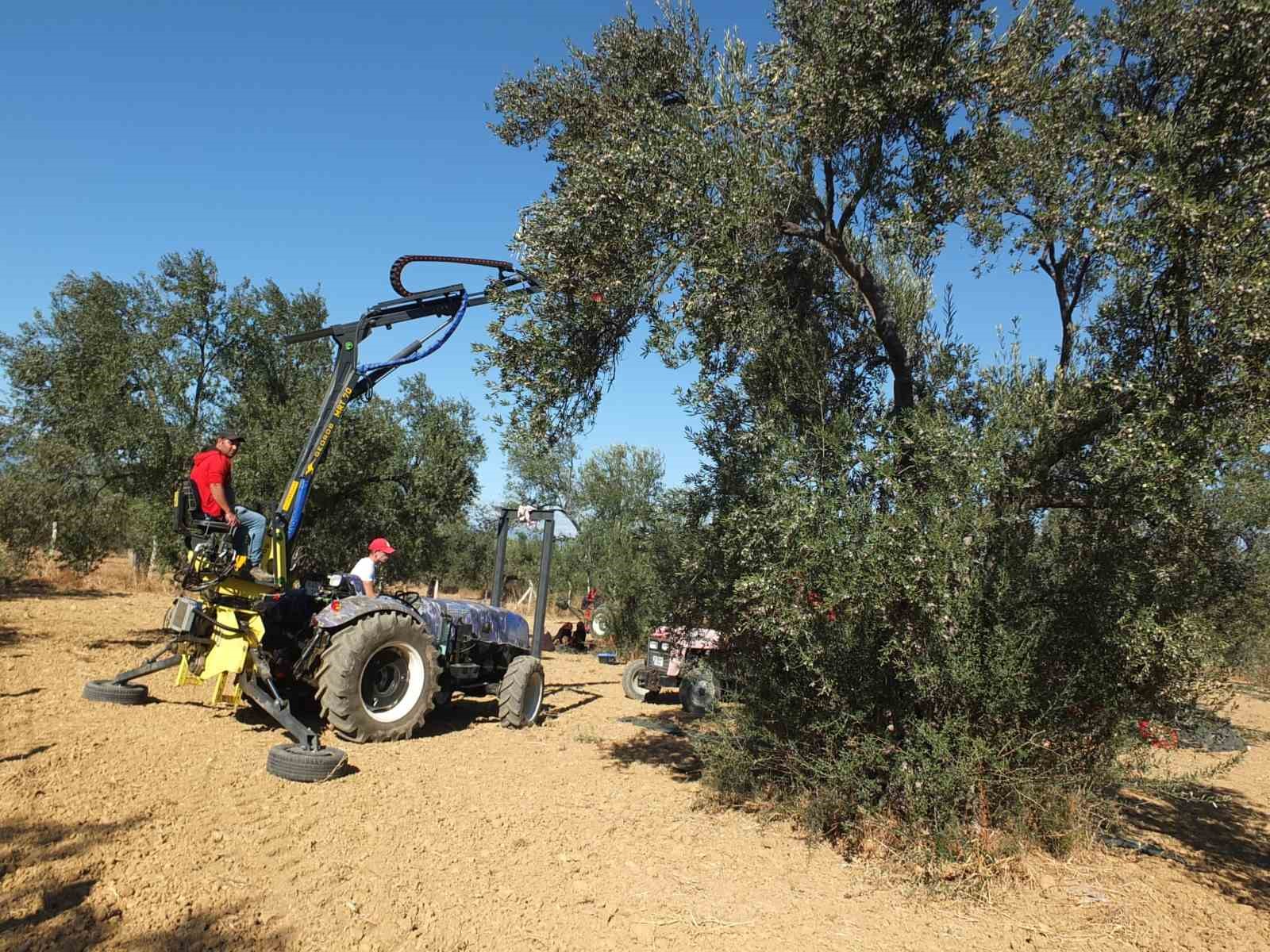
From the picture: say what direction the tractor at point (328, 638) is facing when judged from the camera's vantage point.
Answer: facing away from the viewer and to the right of the viewer

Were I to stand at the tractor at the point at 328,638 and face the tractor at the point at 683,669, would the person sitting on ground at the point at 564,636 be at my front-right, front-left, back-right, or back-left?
front-left

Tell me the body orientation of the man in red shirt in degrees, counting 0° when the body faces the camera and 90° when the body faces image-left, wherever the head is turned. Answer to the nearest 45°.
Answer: approximately 270°

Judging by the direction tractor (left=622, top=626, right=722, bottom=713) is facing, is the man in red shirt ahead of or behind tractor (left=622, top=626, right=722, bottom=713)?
ahead

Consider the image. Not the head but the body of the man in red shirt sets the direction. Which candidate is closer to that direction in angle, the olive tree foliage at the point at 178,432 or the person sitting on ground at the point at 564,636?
the person sitting on ground

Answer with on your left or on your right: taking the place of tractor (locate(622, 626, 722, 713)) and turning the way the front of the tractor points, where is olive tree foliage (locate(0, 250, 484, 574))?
on your right

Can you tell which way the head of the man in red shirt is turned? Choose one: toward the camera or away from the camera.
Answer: toward the camera

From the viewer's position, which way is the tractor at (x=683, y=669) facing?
facing the viewer and to the left of the viewer

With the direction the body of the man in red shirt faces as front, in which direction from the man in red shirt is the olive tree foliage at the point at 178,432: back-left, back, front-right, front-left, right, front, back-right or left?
left

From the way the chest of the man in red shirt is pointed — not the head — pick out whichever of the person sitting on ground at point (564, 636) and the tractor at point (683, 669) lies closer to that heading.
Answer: the tractor

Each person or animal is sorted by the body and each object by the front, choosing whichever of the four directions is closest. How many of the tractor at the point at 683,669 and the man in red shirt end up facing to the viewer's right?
1

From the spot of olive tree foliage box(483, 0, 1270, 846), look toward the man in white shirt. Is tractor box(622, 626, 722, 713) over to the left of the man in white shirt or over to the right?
right

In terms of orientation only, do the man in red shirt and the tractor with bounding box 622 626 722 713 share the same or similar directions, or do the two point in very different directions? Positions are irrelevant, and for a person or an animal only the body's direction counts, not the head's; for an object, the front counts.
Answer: very different directions
